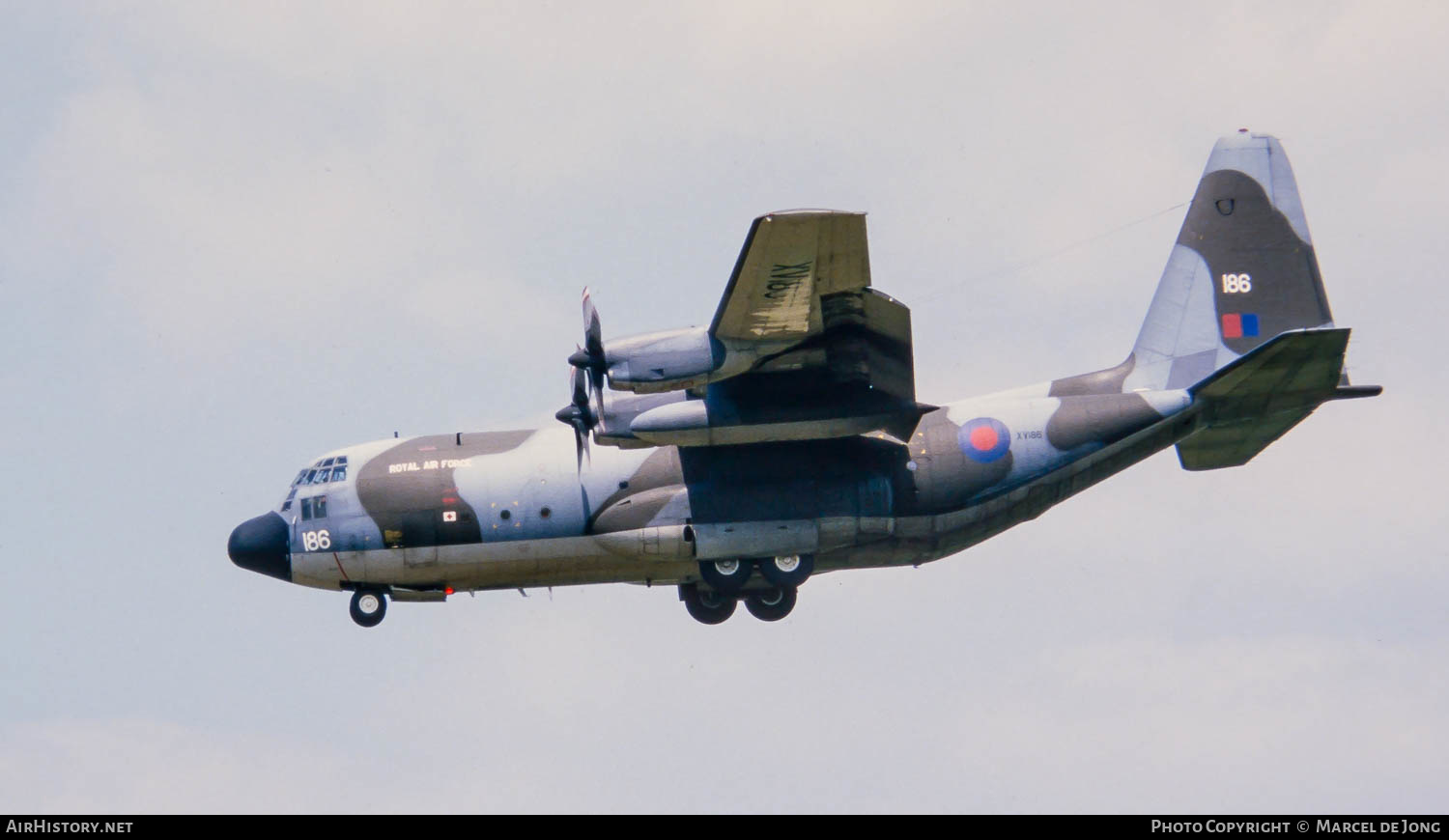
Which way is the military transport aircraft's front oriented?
to the viewer's left
